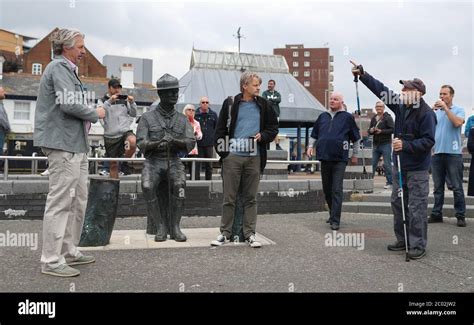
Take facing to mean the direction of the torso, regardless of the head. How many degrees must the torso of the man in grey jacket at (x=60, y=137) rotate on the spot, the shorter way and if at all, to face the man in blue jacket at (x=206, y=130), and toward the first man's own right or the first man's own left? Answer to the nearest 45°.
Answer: approximately 45° to the first man's own left

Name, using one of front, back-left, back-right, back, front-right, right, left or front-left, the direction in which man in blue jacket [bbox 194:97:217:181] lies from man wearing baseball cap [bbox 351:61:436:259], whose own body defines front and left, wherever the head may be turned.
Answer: right

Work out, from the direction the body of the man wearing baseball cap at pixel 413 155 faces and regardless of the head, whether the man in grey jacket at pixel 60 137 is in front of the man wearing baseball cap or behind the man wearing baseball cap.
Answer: in front

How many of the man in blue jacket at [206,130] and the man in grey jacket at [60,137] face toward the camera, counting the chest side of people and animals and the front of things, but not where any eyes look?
1

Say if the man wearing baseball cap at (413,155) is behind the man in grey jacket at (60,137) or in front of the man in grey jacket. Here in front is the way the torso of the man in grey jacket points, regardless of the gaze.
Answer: in front

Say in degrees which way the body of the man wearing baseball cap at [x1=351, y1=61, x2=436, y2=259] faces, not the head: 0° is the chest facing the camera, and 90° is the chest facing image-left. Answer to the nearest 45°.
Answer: approximately 45°

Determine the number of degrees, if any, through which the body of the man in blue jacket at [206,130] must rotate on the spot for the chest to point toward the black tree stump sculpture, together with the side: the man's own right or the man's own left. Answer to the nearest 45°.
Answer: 0° — they already face it

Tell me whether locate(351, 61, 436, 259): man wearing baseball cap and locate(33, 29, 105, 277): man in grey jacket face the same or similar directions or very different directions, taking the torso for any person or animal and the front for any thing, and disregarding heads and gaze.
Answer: very different directions

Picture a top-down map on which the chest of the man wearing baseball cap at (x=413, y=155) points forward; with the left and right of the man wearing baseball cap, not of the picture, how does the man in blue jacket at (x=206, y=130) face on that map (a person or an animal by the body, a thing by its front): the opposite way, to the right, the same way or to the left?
to the left

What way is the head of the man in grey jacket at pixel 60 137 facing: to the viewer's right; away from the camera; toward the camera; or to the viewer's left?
to the viewer's right

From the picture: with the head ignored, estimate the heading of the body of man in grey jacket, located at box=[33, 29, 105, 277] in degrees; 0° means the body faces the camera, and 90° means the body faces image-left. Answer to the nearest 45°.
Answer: approximately 270°

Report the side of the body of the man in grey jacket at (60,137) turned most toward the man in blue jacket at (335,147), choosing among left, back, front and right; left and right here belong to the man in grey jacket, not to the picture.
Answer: front

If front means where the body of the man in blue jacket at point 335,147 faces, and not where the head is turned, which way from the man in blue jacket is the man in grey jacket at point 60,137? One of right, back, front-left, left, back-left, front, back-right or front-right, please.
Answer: front-right
